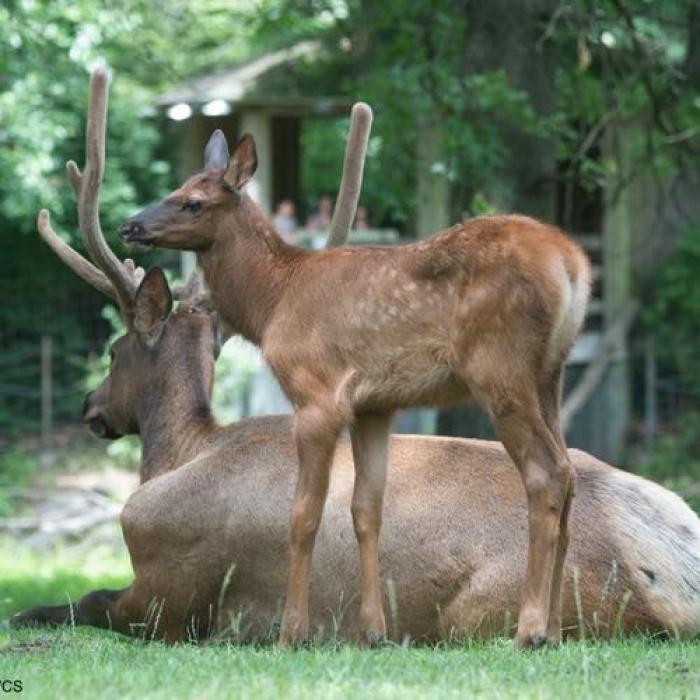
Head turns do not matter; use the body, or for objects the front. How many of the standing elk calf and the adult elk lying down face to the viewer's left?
2

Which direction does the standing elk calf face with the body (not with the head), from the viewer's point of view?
to the viewer's left

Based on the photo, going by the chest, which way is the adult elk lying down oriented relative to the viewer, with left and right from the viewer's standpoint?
facing to the left of the viewer

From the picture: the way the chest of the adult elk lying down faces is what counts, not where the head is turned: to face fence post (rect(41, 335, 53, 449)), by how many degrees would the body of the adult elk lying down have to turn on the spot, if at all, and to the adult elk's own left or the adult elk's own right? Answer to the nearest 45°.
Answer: approximately 90° to the adult elk's own right

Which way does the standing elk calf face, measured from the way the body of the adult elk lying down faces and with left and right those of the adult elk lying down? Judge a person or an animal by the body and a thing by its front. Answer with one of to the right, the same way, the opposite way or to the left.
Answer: the same way
